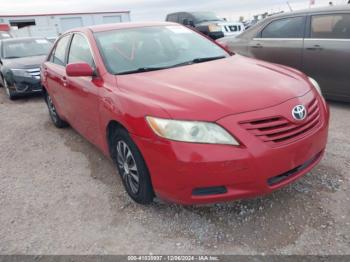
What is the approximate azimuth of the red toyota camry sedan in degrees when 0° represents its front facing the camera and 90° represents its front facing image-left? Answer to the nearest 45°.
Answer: approximately 315°

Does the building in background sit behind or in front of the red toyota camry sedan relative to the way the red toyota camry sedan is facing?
behind

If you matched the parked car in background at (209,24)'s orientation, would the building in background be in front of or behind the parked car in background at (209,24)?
behind

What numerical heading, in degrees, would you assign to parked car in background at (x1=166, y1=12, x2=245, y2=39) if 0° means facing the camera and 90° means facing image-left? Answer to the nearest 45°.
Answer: approximately 315°

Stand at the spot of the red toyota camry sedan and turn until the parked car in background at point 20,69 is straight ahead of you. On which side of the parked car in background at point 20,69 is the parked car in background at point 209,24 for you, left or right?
right

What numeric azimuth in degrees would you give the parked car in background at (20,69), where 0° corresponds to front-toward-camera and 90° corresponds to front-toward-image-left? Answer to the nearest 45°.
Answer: approximately 315°

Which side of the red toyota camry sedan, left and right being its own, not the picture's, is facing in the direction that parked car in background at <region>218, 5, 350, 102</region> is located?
left

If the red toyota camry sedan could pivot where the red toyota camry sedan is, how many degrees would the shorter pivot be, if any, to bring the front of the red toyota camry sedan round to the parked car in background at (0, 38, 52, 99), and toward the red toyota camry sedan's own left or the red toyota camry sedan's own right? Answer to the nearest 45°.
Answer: approximately 180°

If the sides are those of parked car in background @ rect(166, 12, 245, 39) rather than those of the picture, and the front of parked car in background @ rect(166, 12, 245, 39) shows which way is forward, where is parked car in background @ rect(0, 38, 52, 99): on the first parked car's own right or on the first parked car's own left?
on the first parked car's own right

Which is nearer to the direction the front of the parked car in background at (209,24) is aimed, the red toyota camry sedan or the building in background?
the red toyota camry sedan
